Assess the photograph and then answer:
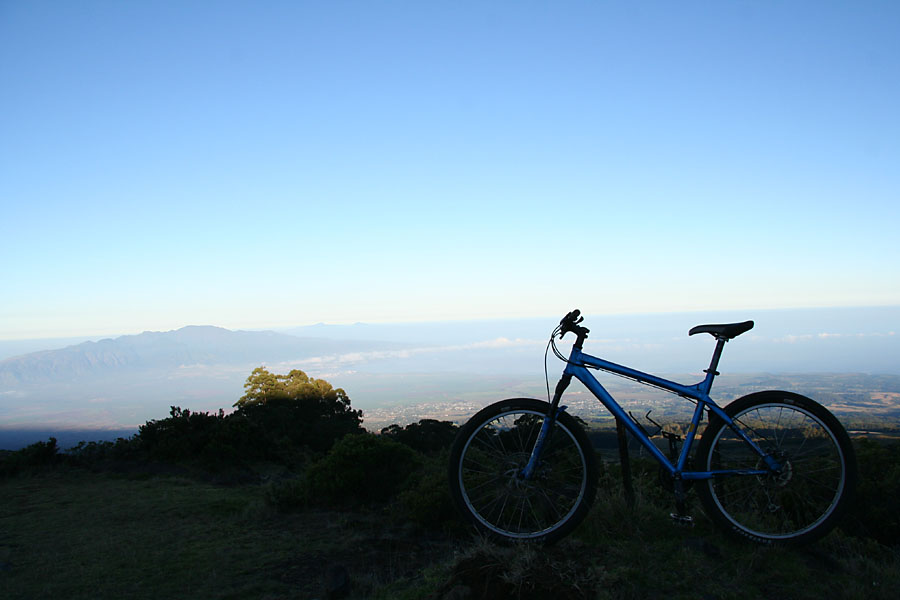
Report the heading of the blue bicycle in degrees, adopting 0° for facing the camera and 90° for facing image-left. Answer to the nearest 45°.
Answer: approximately 90°

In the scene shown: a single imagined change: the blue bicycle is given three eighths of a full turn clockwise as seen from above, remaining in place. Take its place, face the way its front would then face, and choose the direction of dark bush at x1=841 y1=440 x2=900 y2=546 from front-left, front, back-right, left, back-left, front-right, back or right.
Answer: front

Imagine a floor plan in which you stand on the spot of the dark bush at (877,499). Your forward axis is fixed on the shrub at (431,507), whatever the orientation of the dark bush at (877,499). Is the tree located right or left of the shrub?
right

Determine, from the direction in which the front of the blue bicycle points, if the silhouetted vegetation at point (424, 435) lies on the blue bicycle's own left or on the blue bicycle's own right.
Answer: on the blue bicycle's own right

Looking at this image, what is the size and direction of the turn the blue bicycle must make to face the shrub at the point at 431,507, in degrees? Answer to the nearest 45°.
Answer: approximately 45° to its right
